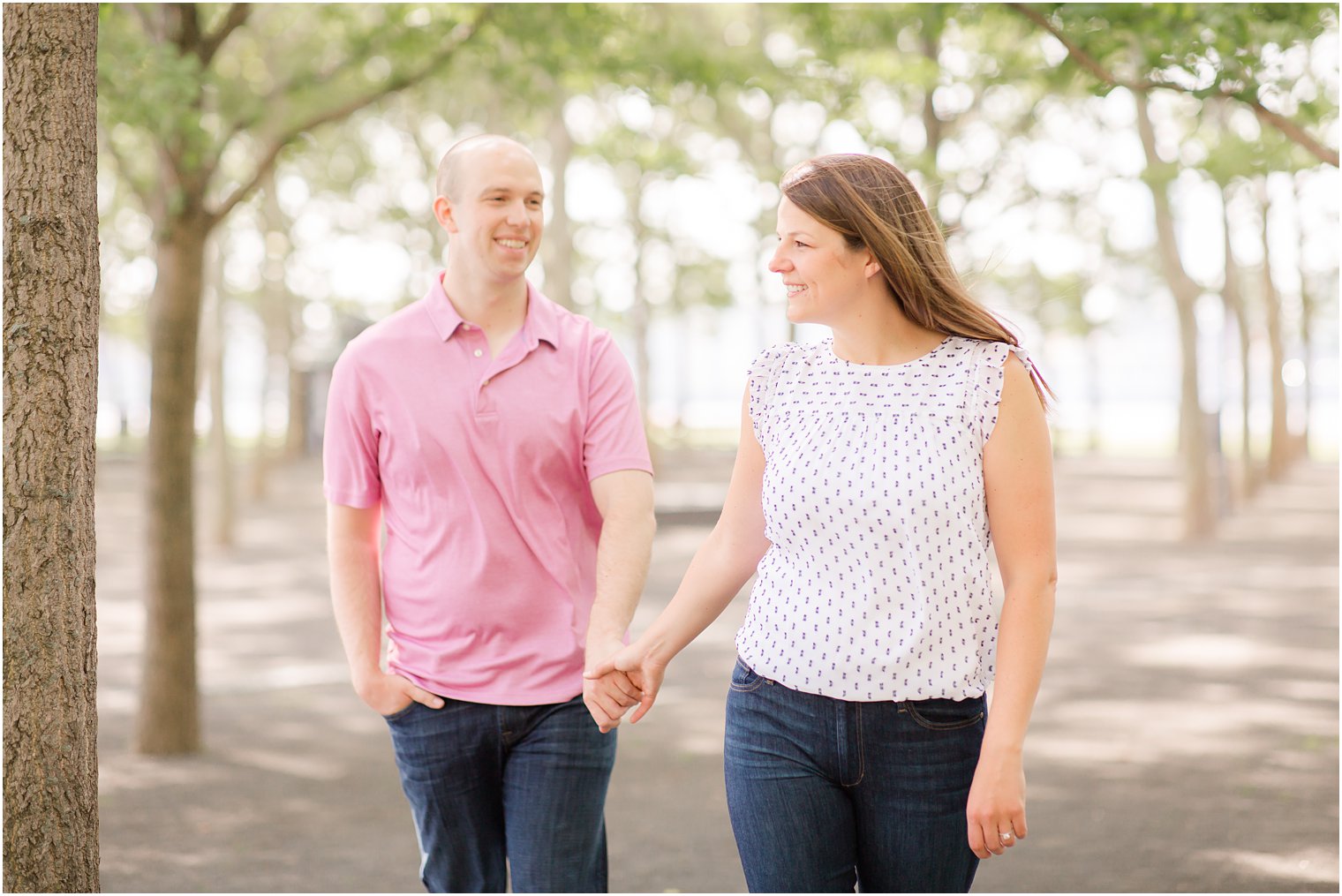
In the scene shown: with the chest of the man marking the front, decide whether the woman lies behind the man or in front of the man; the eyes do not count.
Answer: in front

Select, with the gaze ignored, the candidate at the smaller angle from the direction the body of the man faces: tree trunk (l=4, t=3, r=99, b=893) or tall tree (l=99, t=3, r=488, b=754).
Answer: the tree trunk

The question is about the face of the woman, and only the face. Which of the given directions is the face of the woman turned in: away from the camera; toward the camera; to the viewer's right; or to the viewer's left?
to the viewer's left

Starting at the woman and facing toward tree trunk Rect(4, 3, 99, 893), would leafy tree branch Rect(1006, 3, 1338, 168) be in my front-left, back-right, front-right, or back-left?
back-right

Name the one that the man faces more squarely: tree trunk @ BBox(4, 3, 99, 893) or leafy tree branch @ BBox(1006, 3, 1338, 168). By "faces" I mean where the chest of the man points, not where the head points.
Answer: the tree trunk

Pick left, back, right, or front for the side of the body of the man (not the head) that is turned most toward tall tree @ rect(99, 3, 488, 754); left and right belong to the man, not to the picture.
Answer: back

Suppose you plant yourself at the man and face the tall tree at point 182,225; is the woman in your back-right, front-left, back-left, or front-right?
back-right

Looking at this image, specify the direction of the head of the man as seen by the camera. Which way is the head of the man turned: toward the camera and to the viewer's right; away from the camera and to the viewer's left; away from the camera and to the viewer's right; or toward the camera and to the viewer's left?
toward the camera and to the viewer's right

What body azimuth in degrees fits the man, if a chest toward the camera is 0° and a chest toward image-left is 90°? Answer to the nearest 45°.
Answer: approximately 0°

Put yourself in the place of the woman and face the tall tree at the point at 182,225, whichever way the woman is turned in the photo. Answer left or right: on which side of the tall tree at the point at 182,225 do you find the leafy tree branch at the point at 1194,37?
right

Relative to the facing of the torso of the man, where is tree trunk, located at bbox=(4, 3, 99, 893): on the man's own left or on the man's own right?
on the man's own right
